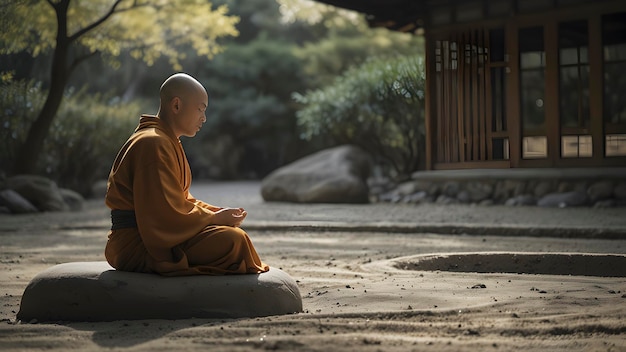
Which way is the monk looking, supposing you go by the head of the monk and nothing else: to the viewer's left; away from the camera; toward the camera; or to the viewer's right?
to the viewer's right

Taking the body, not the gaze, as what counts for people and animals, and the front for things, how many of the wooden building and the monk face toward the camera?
1

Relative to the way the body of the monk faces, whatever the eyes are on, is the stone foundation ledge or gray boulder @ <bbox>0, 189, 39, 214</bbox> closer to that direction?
the stone foundation ledge

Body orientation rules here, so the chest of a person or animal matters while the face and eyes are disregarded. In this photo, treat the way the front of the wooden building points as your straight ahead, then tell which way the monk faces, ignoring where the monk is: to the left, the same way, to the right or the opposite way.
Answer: to the left

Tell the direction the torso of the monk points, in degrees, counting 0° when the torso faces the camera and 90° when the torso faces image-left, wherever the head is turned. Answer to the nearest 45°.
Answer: approximately 270°

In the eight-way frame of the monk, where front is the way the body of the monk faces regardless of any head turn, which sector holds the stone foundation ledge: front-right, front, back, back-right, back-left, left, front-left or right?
front-left

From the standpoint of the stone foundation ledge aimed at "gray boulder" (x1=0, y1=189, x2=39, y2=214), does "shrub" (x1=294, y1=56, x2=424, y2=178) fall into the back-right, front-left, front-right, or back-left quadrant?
front-right

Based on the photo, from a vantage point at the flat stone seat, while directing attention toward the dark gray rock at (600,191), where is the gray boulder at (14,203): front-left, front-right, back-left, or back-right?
front-left

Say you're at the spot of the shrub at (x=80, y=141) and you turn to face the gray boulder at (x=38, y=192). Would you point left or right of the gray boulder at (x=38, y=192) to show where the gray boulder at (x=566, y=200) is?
left

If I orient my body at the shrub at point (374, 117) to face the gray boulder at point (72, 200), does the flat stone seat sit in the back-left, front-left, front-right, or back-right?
front-left

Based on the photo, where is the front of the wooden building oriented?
toward the camera

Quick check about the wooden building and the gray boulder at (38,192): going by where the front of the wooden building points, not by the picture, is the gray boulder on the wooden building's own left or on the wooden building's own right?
on the wooden building's own right

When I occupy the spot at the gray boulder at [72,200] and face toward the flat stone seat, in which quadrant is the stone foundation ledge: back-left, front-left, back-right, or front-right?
front-left
